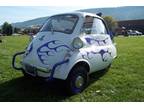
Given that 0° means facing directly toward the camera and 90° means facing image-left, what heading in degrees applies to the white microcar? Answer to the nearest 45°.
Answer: approximately 45°
